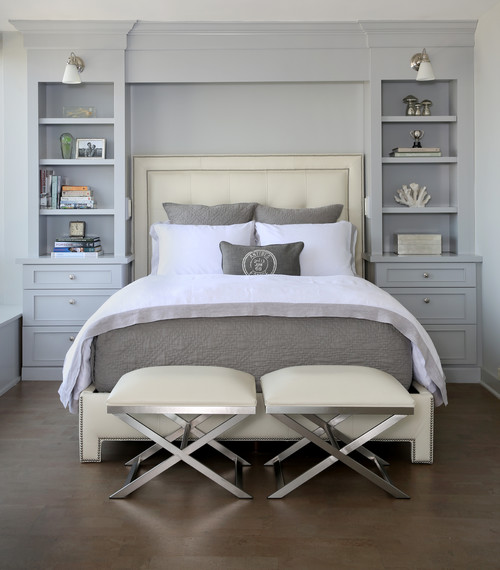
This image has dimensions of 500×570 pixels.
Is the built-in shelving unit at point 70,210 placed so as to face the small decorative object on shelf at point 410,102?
no

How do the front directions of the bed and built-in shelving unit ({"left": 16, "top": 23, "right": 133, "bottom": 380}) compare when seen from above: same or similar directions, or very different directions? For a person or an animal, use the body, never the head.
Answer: same or similar directions

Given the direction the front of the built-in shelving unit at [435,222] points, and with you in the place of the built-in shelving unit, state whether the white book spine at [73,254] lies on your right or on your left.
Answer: on your right

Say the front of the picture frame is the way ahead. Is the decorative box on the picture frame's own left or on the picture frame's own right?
on the picture frame's own left

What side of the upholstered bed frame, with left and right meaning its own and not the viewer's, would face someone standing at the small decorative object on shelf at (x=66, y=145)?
right

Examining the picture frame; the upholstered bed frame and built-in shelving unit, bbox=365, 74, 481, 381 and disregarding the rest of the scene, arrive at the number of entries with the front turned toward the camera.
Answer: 3

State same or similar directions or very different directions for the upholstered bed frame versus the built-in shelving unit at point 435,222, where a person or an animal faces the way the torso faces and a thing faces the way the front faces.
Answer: same or similar directions

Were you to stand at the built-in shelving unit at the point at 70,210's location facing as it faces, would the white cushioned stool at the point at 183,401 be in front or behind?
in front

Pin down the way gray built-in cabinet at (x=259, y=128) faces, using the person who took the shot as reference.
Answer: facing the viewer

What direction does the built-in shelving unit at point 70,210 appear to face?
toward the camera

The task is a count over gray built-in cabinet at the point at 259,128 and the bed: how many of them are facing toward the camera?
2

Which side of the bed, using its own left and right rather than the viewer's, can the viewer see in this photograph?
front

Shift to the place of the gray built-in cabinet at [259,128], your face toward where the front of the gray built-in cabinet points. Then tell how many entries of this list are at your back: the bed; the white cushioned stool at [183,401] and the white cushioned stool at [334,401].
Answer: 0

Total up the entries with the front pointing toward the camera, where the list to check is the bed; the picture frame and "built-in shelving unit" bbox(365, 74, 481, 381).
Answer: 3

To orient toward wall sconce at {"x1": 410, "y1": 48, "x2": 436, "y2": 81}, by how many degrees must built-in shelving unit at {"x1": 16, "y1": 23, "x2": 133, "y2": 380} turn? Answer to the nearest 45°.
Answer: approximately 90° to its left

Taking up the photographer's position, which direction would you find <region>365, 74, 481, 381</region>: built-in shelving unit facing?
facing the viewer
